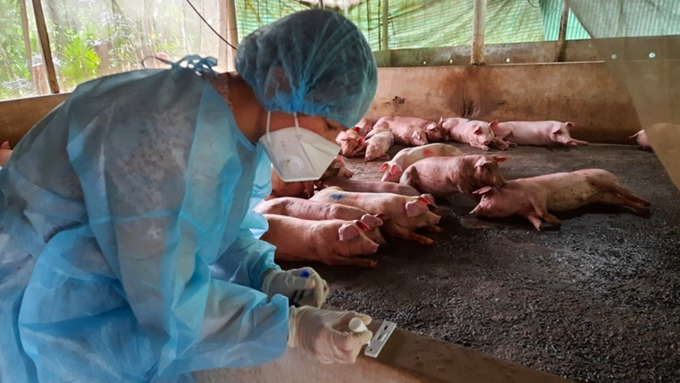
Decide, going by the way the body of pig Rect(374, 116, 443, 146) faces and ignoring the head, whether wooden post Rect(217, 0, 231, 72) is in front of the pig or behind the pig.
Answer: behind

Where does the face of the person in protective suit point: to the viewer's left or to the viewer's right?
to the viewer's right

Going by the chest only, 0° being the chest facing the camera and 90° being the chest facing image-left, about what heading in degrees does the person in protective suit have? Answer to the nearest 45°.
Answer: approximately 270°

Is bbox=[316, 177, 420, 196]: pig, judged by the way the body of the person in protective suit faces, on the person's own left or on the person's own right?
on the person's own left

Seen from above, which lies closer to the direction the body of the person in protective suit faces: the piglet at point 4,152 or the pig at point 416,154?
the pig

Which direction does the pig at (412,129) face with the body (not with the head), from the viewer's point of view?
to the viewer's right

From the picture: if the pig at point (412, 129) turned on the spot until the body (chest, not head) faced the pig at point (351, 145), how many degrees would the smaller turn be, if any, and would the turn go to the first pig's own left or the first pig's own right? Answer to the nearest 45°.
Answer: approximately 135° to the first pig's own right
